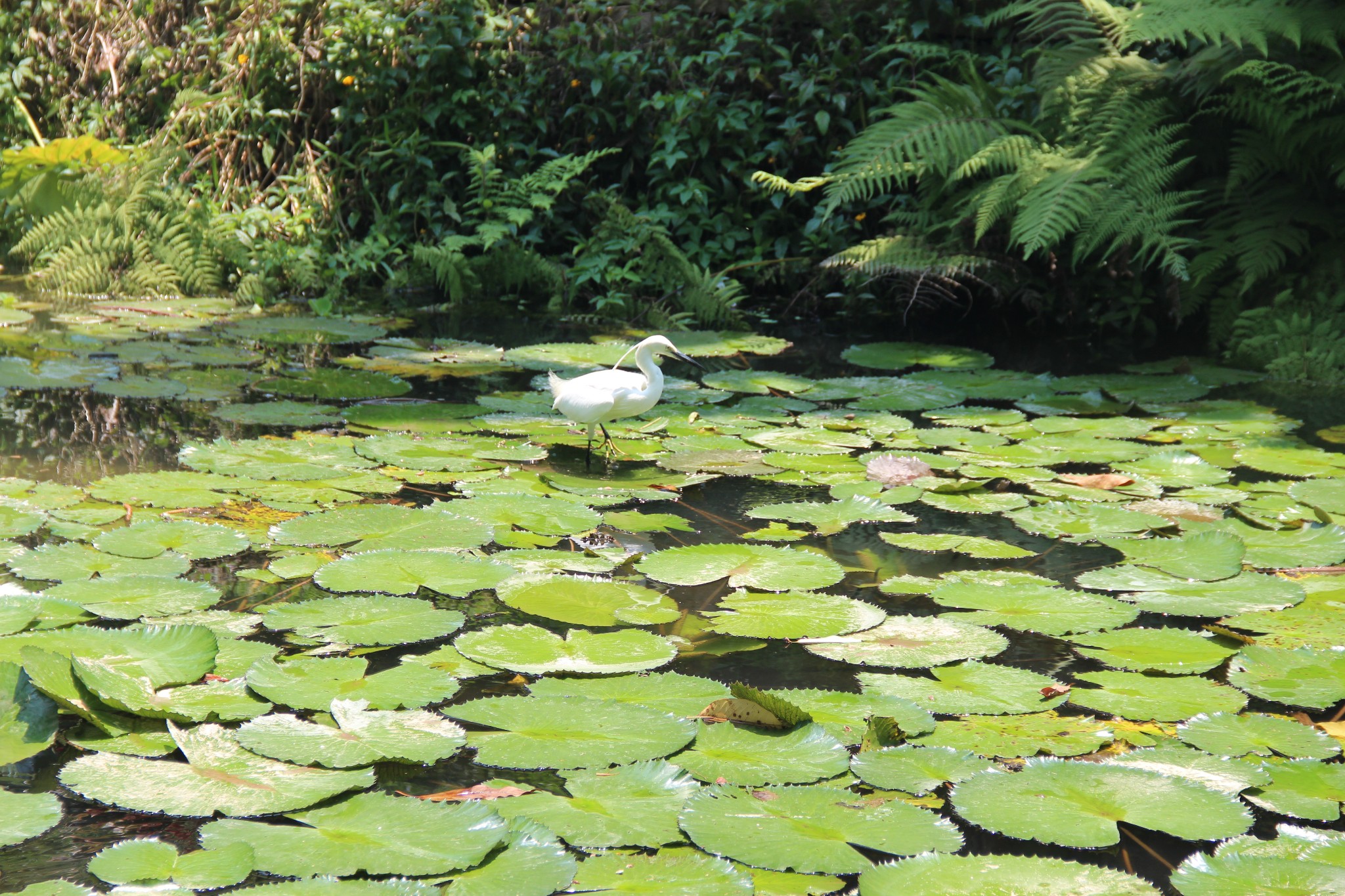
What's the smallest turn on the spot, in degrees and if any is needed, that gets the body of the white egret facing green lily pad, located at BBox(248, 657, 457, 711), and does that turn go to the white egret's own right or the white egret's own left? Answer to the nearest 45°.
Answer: approximately 90° to the white egret's own right

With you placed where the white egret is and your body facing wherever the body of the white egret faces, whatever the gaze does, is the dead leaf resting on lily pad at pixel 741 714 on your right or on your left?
on your right

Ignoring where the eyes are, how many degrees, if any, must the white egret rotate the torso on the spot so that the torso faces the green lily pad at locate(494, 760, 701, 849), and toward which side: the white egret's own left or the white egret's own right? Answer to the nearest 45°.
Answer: approximately 90° to the white egret's own right

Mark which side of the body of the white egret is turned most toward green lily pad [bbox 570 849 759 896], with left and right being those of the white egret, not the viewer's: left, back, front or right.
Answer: right

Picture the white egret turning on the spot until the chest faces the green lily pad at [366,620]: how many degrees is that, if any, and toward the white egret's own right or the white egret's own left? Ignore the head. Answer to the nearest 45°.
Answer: approximately 90° to the white egret's own right

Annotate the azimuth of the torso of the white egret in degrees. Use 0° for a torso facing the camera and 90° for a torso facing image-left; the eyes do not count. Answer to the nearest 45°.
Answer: approximately 270°

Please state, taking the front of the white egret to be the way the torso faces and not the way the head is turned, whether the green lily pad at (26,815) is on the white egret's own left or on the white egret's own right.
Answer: on the white egret's own right

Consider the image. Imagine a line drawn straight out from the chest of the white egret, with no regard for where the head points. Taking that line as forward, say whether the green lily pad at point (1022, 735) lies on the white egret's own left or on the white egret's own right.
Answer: on the white egret's own right

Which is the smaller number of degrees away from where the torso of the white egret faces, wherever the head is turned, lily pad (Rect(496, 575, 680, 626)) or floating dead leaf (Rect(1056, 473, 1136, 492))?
the floating dead leaf

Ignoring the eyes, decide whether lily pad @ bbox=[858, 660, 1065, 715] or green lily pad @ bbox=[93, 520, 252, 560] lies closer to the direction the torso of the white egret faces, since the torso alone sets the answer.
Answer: the lily pad

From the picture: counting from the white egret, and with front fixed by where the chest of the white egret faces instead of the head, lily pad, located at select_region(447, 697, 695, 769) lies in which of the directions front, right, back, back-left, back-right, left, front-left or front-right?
right

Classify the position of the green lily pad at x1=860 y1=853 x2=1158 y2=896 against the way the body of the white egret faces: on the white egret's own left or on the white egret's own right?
on the white egret's own right

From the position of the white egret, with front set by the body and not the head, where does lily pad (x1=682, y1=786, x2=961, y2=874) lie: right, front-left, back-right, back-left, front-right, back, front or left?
right

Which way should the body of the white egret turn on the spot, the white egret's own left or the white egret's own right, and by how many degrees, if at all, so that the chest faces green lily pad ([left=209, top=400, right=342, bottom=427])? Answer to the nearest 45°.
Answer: approximately 135° to the white egret's own left
